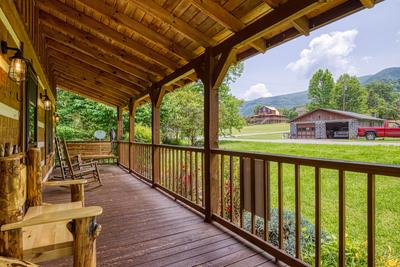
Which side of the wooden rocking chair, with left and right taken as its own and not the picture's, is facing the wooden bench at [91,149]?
left

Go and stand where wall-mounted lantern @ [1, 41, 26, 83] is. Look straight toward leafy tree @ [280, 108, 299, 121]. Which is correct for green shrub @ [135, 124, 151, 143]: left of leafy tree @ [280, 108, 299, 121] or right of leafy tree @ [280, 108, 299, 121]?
left

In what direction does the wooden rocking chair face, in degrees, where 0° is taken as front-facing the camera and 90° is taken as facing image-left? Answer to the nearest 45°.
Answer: approximately 270°

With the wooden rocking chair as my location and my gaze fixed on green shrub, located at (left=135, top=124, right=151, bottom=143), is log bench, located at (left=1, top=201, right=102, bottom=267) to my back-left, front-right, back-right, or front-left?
back-right

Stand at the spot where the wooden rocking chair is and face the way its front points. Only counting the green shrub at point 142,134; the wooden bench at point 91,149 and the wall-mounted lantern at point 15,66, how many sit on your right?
1

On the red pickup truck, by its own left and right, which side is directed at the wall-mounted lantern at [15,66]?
right

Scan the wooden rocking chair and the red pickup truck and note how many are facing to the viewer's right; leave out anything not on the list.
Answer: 2

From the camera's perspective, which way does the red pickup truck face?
to the viewer's right

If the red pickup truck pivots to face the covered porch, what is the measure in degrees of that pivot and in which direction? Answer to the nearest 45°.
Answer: approximately 90° to its right
